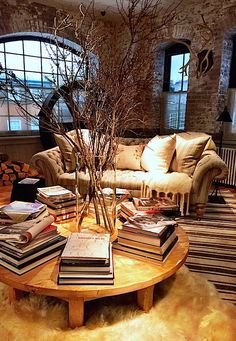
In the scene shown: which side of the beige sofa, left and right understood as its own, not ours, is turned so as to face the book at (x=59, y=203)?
front

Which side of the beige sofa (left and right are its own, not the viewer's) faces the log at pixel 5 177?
right

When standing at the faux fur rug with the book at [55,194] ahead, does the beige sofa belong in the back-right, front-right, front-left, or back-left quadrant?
front-right

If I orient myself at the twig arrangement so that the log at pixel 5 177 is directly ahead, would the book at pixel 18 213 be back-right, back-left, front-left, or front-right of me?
front-left

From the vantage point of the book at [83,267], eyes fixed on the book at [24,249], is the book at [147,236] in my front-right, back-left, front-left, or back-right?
back-right

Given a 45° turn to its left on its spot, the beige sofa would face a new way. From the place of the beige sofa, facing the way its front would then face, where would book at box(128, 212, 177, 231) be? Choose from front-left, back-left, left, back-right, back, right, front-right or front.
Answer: front

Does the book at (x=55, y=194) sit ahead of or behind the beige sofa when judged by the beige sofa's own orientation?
ahead

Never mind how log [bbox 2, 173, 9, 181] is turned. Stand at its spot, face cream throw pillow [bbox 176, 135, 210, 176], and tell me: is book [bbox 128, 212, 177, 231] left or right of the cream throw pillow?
right

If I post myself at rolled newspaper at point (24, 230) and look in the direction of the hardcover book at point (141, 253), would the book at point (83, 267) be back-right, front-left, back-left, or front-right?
front-right

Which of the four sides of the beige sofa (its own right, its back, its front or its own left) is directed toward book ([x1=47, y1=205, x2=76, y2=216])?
front

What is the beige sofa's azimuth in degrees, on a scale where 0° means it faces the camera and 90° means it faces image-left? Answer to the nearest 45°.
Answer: approximately 45°

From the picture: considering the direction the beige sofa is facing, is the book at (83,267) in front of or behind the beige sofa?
in front

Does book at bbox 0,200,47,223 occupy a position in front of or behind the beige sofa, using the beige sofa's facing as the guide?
in front

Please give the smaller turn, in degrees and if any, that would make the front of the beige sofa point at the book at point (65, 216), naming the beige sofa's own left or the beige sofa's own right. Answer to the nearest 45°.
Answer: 0° — it already faces it

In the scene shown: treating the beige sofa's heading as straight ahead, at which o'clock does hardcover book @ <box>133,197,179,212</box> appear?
The hardcover book is roughly at 11 o'clock from the beige sofa.
